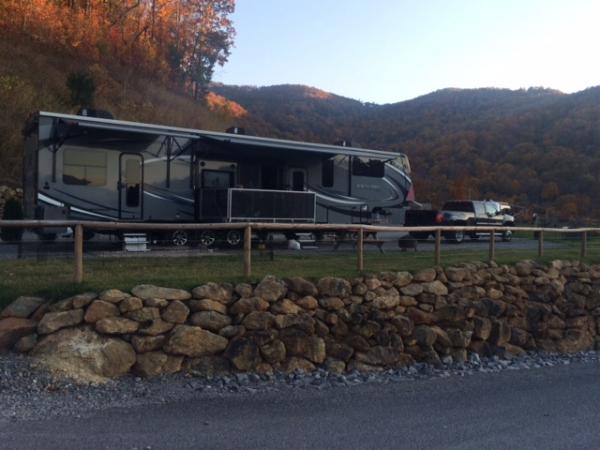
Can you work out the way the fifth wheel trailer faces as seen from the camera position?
facing away from the viewer and to the right of the viewer

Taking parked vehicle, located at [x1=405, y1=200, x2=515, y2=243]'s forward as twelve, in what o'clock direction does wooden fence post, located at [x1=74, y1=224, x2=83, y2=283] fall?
The wooden fence post is roughly at 5 o'clock from the parked vehicle.

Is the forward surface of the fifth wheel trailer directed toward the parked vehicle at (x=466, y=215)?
yes

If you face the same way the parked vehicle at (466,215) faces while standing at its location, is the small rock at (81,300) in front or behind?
behind

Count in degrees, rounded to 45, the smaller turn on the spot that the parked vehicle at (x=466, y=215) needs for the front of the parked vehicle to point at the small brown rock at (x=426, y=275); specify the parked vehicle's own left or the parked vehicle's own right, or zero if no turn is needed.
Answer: approximately 135° to the parked vehicle's own right

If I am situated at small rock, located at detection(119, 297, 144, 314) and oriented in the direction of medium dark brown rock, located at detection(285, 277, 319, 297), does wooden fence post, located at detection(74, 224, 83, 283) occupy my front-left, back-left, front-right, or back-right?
back-left

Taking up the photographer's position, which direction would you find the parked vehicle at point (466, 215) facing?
facing away from the viewer and to the right of the viewer

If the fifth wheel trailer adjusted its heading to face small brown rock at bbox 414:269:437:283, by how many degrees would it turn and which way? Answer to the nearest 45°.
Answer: approximately 90° to its right

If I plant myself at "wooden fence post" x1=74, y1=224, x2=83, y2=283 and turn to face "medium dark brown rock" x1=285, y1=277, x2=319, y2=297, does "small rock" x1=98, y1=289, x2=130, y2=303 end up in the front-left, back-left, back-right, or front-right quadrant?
front-right

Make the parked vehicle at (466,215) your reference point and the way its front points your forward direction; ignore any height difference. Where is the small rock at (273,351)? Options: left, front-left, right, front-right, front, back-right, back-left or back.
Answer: back-right

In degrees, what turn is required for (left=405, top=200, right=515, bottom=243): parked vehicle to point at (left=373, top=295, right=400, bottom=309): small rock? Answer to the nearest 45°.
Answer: approximately 135° to its right

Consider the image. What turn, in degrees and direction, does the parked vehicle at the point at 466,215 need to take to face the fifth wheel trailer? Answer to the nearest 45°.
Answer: approximately 180°

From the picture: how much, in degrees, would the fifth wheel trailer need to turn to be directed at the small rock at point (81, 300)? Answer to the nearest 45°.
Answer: approximately 135° to its right

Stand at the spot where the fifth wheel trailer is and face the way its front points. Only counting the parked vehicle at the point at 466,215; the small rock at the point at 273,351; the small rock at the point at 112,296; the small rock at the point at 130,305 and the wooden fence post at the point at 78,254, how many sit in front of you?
1

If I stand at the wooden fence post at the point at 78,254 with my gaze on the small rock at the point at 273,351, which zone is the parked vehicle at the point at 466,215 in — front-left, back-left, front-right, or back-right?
front-left

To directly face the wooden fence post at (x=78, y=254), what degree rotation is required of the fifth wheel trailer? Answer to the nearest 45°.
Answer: approximately 135° to its right
